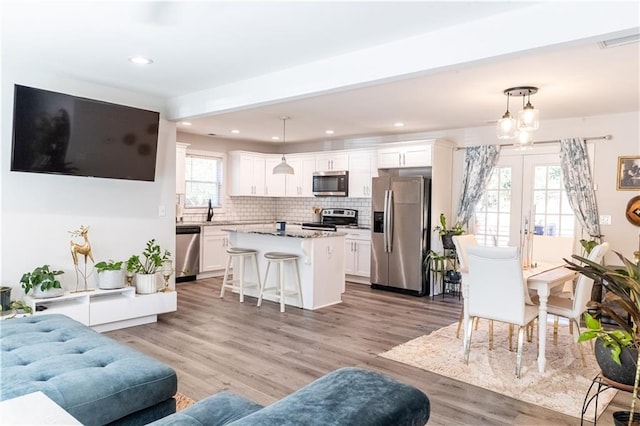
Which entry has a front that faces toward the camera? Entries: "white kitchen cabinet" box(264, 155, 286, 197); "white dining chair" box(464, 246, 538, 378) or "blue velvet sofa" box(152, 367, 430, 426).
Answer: the white kitchen cabinet

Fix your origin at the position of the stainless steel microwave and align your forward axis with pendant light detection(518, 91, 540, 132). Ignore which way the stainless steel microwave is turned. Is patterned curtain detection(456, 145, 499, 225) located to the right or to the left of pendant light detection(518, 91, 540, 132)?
left

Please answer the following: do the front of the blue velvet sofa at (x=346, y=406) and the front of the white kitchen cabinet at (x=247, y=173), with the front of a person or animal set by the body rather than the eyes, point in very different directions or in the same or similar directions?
very different directions

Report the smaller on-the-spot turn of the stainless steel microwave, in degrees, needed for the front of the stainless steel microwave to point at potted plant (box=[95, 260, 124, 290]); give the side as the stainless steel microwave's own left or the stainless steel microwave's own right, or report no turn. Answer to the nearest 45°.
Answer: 0° — it already faces it

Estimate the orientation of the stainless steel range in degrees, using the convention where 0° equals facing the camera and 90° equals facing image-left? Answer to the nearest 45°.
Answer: approximately 45°

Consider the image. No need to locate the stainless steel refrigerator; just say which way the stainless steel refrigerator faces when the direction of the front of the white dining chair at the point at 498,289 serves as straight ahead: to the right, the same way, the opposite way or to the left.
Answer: the opposite way

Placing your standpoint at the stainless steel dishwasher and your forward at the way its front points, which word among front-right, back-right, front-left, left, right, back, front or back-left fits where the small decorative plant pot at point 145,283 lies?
front-right

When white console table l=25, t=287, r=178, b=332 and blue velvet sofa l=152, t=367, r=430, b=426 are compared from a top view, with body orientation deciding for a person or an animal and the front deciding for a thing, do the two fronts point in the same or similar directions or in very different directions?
very different directions

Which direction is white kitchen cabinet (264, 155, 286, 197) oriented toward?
toward the camera

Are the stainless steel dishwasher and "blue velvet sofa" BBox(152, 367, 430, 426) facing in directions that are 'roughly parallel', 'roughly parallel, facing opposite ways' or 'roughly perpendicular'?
roughly parallel, facing opposite ways

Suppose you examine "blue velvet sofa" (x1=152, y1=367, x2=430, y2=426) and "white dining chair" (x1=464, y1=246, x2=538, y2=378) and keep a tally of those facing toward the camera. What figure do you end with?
0

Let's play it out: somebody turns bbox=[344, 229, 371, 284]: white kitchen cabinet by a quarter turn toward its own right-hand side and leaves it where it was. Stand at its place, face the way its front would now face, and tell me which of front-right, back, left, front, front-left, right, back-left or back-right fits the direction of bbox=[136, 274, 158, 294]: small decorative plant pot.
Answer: left

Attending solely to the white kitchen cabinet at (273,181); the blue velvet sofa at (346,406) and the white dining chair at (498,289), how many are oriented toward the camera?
1

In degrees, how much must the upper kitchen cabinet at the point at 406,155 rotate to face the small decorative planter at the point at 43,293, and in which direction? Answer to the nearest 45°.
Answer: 0° — it already faces it

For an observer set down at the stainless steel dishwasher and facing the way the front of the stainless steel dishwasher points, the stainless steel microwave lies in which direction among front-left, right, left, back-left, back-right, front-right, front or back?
front-left
